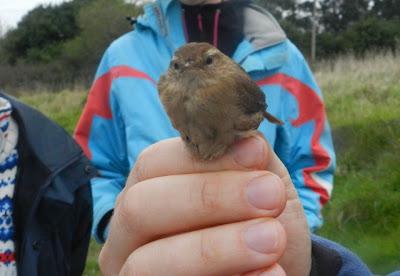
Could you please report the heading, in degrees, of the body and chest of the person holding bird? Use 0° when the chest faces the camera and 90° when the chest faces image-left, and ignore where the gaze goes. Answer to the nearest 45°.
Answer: approximately 0°
